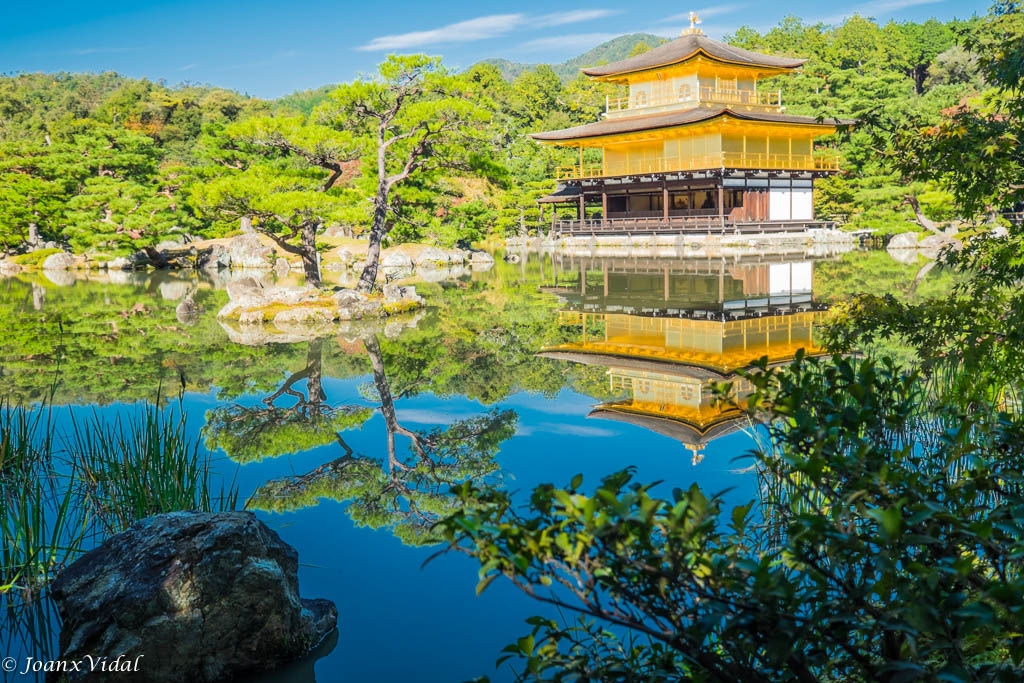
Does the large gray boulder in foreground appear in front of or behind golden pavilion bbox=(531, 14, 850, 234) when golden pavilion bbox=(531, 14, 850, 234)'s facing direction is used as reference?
in front

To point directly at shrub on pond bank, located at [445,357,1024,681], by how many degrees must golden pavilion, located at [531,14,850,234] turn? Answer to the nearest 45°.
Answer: approximately 45° to its left

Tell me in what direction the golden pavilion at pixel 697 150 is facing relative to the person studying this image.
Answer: facing the viewer and to the left of the viewer
